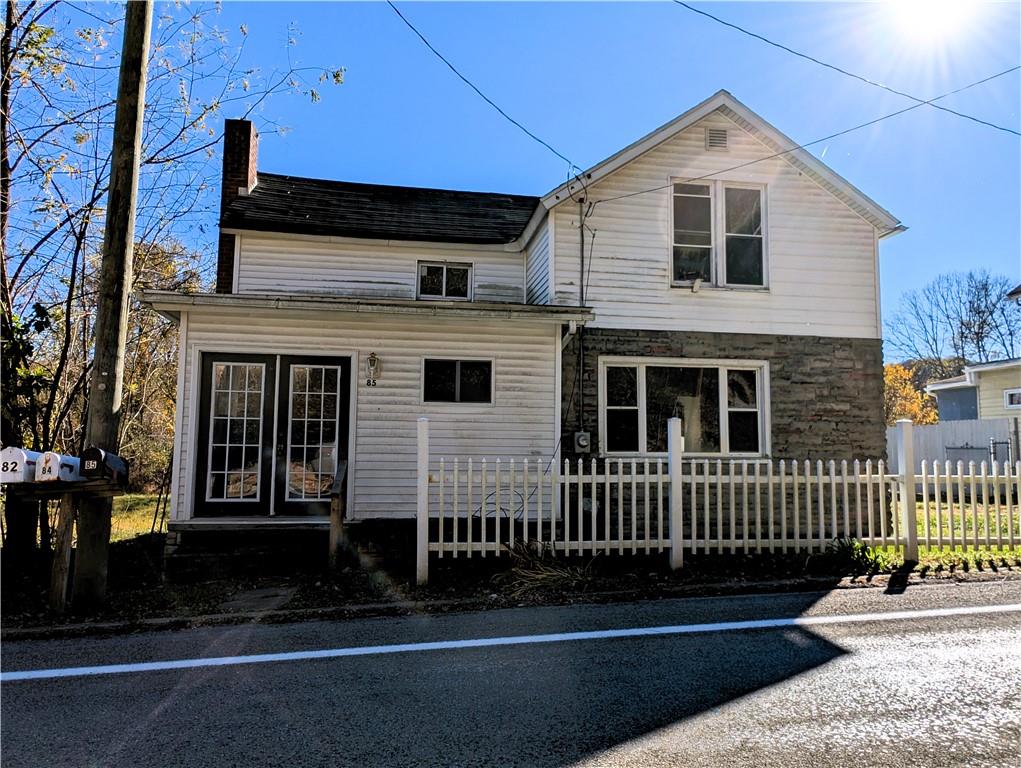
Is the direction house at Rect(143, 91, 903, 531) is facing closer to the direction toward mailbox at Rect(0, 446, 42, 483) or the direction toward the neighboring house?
the mailbox

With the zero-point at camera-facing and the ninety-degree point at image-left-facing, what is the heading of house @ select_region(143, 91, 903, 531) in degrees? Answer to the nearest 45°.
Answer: approximately 0°

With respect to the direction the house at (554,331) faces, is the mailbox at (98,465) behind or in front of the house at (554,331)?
in front

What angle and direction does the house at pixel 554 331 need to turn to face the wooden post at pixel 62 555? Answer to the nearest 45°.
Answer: approximately 45° to its right

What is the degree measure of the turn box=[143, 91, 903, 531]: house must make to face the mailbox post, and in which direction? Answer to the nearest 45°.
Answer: approximately 45° to its right

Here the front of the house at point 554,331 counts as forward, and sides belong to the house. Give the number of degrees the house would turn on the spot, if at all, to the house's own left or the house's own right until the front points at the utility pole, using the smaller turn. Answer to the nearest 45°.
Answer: approximately 45° to the house's own right

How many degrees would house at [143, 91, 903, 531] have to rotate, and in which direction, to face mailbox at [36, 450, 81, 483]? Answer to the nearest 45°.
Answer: approximately 45° to its right

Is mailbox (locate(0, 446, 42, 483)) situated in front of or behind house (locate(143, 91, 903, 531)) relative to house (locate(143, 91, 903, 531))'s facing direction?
in front

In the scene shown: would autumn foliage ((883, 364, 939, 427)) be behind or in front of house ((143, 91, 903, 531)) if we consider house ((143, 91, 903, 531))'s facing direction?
behind
